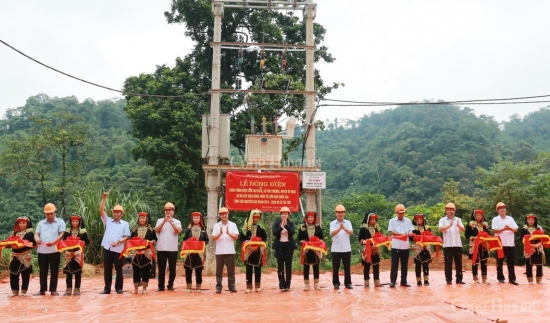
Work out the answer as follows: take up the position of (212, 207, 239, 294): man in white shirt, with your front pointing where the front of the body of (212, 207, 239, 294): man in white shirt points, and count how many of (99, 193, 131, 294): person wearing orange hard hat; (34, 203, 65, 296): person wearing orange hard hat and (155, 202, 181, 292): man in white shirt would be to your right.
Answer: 3

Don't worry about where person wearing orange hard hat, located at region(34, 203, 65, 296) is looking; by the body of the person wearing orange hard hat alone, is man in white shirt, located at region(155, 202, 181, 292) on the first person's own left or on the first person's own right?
on the first person's own left

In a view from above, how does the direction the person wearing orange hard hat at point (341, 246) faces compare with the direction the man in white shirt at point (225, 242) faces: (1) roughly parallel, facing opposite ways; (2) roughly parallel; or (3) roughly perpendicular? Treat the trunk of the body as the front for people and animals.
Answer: roughly parallel

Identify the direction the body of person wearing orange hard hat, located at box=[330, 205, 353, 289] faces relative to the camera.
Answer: toward the camera

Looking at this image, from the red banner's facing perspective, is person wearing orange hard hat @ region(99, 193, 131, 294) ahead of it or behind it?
ahead

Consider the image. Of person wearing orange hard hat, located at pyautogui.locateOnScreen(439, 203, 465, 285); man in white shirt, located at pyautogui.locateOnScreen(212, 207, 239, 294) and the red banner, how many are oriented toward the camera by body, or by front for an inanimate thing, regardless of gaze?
3

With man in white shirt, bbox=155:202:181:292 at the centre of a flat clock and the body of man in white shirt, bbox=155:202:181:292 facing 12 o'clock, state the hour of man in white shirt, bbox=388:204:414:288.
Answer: man in white shirt, bbox=388:204:414:288 is roughly at 9 o'clock from man in white shirt, bbox=155:202:181:292.

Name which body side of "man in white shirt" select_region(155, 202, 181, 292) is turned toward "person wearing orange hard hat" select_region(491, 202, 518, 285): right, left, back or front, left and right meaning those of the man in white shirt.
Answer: left

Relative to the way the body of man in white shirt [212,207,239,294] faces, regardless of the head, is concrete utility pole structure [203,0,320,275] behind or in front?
behind

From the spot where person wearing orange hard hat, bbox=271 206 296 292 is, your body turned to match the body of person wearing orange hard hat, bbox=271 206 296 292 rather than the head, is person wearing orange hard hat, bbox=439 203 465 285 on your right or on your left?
on your left

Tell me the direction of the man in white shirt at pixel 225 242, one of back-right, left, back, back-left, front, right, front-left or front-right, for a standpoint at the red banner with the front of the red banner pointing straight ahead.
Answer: front

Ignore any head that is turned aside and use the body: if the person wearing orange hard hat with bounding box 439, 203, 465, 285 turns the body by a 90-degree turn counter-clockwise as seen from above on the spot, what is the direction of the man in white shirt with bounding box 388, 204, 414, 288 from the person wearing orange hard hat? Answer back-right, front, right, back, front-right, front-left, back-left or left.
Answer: back-right

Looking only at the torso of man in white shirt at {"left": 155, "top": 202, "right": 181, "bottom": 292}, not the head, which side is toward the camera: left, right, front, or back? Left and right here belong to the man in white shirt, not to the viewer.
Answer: front

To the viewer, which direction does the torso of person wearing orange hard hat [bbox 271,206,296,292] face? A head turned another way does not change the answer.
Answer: toward the camera

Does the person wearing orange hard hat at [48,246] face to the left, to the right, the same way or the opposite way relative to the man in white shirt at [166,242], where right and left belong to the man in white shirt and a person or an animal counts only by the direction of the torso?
the same way

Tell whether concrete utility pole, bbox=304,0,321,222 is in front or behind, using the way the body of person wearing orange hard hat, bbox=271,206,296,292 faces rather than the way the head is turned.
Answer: behind
